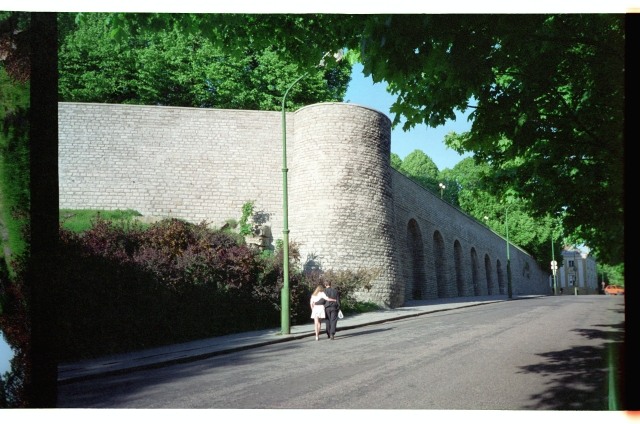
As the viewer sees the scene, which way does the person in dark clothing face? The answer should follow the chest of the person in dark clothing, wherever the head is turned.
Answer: away from the camera

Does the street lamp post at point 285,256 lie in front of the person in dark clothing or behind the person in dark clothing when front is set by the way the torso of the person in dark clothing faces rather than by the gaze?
in front

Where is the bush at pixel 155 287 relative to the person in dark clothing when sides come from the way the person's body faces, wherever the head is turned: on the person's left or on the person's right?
on the person's left

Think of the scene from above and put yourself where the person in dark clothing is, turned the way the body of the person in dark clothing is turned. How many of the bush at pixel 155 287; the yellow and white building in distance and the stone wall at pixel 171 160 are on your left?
2

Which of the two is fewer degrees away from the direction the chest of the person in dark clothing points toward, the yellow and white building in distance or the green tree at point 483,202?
the yellow and white building in distance

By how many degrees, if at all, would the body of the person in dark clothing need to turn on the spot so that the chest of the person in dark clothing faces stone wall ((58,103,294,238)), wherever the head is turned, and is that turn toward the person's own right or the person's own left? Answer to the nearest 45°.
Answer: approximately 90° to the person's own left

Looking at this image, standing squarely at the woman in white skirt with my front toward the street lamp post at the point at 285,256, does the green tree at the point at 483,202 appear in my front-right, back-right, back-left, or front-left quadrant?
back-right
